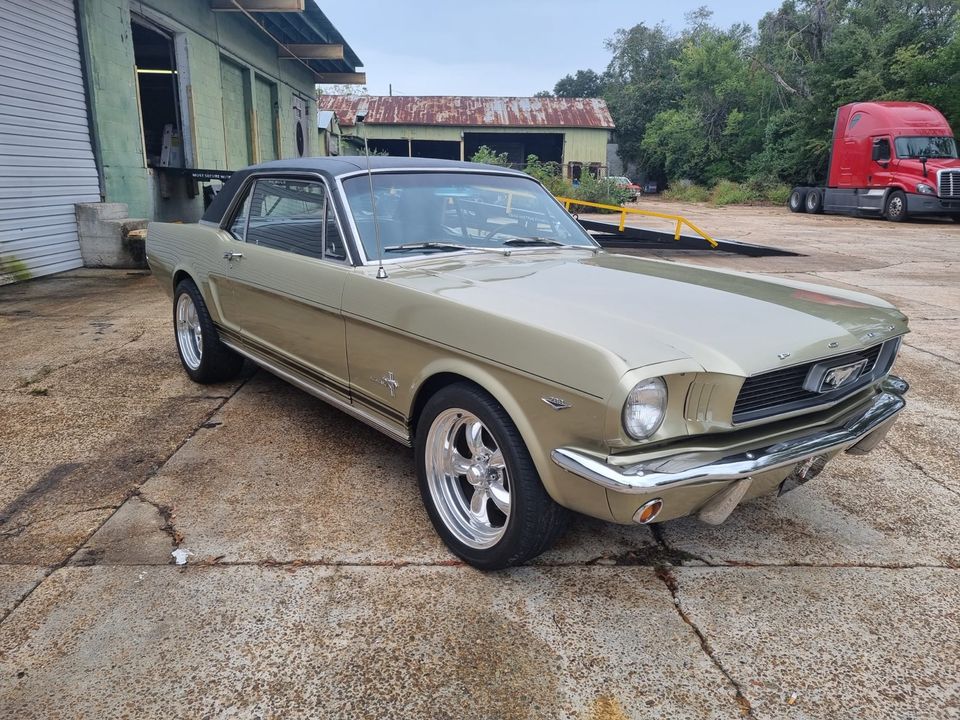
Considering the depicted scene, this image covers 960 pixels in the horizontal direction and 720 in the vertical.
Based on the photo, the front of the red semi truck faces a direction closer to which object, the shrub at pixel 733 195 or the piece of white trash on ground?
the piece of white trash on ground

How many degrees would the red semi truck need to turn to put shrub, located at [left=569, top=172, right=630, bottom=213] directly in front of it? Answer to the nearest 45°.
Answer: approximately 135° to its right

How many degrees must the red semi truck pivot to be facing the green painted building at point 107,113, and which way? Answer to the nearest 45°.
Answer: approximately 90° to its right

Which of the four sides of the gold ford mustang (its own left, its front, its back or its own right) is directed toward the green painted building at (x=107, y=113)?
back

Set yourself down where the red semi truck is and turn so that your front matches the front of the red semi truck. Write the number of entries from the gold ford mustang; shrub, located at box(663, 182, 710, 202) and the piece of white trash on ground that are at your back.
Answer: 1

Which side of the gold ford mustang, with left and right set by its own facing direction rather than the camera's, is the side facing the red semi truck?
left

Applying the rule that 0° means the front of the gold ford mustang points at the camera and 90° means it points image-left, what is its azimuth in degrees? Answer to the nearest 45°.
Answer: approximately 315°

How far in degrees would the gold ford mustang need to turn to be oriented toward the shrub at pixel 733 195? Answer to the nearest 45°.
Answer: approximately 135° to its left

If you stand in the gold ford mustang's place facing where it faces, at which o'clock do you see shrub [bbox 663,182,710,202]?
The shrub is roughly at 8 o'clock from the gold ford mustang.

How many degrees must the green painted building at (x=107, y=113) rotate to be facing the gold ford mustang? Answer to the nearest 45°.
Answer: approximately 45° to its right

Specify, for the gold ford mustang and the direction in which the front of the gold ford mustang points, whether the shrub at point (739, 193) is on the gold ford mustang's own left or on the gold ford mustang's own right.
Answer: on the gold ford mustang's own left
